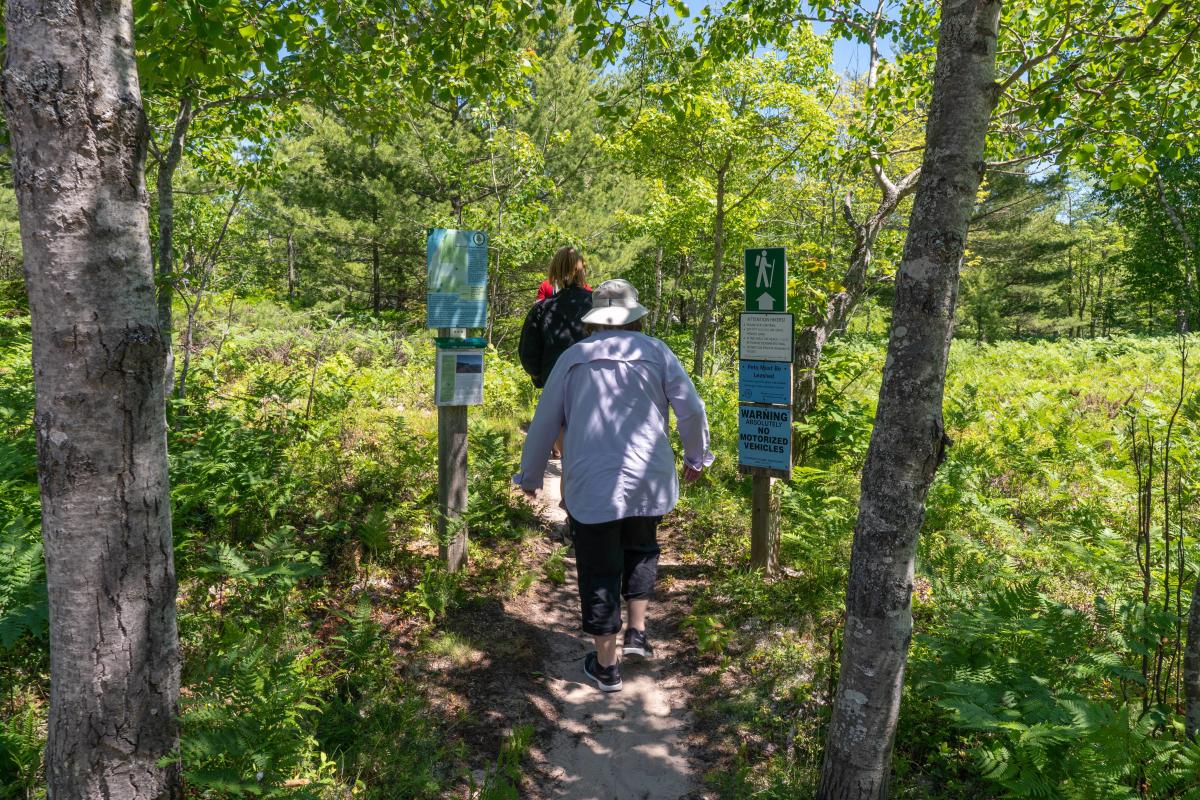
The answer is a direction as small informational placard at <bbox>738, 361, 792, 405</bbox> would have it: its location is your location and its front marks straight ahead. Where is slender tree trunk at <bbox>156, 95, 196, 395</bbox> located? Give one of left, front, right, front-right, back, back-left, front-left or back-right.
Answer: right

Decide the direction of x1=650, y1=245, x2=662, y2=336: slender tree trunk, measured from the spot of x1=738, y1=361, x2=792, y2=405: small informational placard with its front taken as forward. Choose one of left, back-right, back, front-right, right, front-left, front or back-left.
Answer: back

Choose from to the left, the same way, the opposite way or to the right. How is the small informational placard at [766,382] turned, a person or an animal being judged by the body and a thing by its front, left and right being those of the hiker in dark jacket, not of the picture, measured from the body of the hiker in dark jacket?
the opposite way

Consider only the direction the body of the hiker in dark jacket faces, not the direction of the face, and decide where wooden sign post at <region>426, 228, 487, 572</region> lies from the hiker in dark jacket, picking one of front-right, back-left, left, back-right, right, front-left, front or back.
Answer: back-left

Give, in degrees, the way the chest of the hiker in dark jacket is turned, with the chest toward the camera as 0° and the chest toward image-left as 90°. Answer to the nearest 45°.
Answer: approximately 180°

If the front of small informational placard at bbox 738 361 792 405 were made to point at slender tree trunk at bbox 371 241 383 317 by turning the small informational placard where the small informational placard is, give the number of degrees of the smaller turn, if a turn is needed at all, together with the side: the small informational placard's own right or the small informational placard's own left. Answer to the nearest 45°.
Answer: approximately 135° to the small informational placard's own right

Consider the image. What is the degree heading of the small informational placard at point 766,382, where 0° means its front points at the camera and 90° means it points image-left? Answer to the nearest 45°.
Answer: approximately 0°

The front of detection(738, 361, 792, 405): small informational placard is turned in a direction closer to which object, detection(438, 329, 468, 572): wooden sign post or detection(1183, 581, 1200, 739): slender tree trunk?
the slender tree trunk

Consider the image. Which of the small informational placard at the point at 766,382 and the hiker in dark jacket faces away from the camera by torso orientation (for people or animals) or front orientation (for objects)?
the hiker in dark jacket

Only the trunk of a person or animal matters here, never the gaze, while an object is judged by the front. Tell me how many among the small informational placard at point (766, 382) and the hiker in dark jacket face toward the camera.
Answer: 1

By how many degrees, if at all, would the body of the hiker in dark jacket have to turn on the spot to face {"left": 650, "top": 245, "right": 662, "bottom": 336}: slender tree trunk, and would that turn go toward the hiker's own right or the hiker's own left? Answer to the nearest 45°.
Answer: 0° — they already face it
